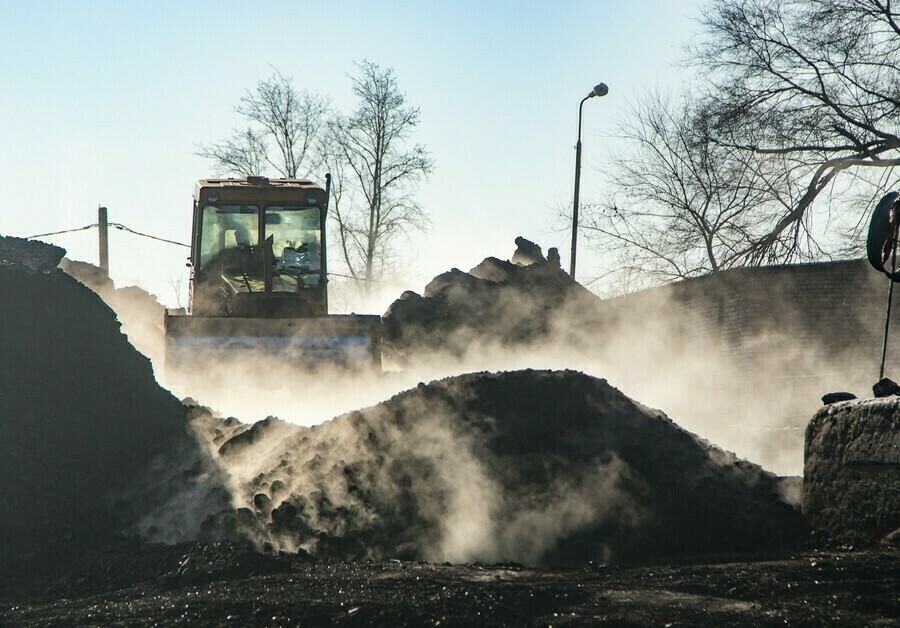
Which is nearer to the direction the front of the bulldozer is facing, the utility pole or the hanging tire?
the hanging tire

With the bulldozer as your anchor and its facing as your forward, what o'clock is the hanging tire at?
The hanging tire is roughly at 11 o'clock from the bulldozer.

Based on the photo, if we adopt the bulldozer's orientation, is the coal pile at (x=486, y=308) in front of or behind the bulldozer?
behind

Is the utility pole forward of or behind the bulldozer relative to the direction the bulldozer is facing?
behind

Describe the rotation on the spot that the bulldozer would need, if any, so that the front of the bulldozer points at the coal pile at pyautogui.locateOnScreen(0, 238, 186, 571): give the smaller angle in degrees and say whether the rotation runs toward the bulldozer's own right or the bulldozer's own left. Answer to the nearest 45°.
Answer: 0° — it already faces it

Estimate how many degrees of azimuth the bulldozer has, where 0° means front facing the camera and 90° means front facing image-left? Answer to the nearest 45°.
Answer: approximately 0°
